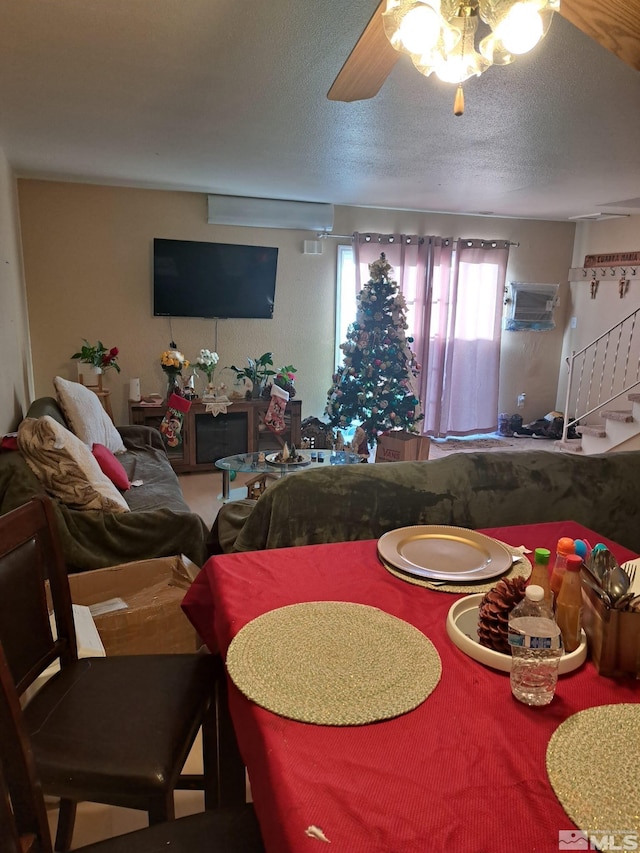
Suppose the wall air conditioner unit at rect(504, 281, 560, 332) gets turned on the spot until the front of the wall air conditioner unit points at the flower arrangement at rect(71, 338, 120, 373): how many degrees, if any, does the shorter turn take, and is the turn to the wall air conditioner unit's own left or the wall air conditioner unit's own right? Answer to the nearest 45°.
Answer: approximately 45° to the wall air conditioner unit's own right

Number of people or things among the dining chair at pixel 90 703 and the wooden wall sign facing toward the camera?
1

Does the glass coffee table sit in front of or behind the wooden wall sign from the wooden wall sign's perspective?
in front

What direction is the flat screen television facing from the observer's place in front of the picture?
facing the viewer and to the right of the viewer

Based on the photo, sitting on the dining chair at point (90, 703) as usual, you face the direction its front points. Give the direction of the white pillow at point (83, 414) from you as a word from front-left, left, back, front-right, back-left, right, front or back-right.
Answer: left

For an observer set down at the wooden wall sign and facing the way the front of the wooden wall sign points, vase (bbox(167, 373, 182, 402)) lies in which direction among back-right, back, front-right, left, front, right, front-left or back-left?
front-right

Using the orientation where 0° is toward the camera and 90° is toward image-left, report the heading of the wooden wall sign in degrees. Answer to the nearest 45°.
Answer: approximately 0°

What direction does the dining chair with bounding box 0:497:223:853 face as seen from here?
to the viewer's right

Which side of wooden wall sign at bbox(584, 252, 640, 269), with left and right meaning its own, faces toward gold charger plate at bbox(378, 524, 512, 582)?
front

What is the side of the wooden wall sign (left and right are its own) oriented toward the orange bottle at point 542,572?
front

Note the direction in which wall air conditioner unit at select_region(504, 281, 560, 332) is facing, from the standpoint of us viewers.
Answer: facing the viewer
